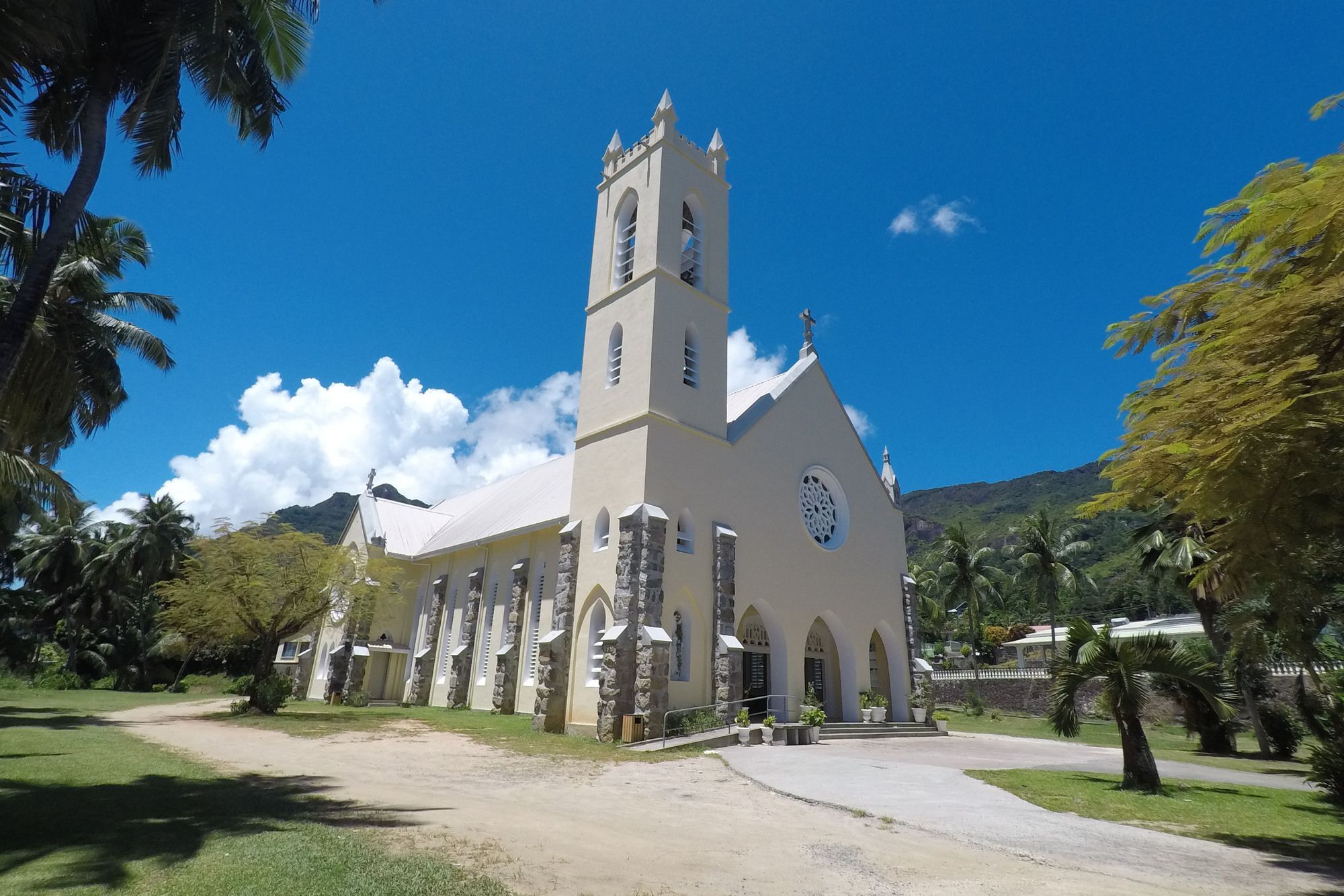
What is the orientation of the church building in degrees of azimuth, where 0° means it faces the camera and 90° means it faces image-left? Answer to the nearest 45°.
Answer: approximately 315°

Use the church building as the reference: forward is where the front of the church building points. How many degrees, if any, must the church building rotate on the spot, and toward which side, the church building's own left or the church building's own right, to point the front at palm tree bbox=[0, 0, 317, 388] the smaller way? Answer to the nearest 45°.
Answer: approximately 90° to the church building's own right

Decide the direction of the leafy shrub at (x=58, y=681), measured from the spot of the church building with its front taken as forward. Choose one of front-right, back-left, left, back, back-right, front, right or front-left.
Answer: back

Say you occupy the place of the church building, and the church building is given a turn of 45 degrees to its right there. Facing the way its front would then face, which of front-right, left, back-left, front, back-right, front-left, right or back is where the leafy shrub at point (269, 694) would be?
right

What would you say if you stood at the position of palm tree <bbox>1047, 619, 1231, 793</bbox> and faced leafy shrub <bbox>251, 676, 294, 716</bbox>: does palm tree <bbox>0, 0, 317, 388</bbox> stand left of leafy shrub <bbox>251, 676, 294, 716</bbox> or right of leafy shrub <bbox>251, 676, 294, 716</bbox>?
left

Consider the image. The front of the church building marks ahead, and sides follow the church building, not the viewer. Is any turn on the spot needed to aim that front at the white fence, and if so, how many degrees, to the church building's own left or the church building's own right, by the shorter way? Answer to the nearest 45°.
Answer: approximately 90° to the church building's own left

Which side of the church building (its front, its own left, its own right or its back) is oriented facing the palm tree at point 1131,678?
front

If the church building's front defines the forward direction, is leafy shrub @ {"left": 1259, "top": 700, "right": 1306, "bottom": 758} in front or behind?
in front

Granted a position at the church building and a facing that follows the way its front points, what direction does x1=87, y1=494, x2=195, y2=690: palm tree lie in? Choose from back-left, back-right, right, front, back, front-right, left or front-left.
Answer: back

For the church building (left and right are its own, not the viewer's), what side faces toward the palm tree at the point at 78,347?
right

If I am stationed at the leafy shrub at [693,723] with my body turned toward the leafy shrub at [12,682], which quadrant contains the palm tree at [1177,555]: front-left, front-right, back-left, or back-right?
back-right

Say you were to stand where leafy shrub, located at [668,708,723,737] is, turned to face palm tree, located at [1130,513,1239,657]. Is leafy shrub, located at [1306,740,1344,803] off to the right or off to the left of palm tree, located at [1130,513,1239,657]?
right

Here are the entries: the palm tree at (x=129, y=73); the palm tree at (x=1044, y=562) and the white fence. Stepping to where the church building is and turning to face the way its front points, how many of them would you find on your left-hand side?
2
